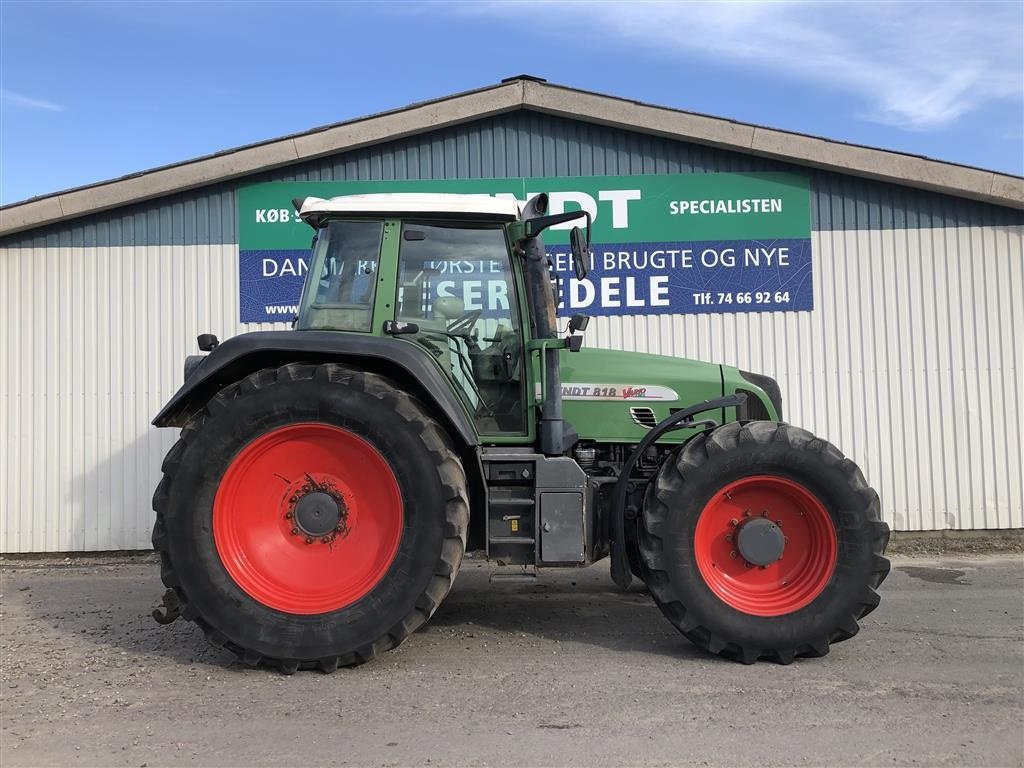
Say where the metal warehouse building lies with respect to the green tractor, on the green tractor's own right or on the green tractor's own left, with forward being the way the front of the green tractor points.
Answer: on the green tractor's own left

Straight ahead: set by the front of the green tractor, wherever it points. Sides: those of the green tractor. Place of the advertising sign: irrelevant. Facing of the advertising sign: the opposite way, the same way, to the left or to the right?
to the right

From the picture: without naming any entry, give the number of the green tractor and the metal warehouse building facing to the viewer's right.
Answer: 1

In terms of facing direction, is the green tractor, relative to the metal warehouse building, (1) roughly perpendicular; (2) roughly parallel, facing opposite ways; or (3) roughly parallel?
roughly perpendicular

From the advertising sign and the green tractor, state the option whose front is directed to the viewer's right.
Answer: the green tractor

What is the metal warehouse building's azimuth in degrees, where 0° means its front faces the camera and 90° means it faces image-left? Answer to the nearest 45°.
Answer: approximately 0°

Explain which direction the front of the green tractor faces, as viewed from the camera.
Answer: facing to the right of the viewer
